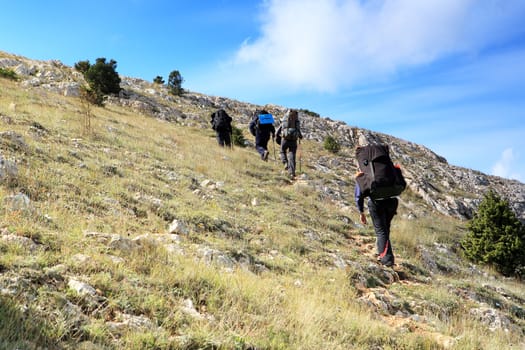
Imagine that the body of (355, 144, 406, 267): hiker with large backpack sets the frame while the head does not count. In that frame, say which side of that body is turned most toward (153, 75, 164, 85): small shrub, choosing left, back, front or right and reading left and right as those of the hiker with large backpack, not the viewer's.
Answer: front

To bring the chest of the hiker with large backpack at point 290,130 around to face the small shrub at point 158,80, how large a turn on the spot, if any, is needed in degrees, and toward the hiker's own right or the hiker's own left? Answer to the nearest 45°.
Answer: approximately 45° to the hiker's own left

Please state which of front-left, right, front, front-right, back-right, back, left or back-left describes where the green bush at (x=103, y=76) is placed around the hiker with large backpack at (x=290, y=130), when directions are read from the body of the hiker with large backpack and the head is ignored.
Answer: front-left

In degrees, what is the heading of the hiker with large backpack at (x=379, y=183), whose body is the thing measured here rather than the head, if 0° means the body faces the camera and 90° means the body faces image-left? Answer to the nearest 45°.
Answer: approximately 135°

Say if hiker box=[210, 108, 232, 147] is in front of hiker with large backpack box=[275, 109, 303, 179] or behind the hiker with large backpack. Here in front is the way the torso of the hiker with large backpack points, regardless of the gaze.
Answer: in front

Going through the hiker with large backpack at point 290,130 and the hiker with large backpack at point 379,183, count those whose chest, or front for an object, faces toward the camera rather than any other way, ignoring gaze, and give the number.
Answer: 0

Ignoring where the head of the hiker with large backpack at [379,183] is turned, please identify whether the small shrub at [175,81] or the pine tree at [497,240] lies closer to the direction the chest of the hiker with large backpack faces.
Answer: the small shrub

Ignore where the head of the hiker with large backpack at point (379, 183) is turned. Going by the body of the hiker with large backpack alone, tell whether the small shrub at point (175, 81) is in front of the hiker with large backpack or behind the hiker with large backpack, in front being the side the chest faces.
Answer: in front

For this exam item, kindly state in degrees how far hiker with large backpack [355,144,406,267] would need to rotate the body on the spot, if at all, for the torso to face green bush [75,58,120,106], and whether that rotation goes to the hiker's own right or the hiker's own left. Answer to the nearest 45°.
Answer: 0° — they already face it

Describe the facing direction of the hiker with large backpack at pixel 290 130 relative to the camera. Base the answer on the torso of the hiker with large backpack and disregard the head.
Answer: away from the camera
